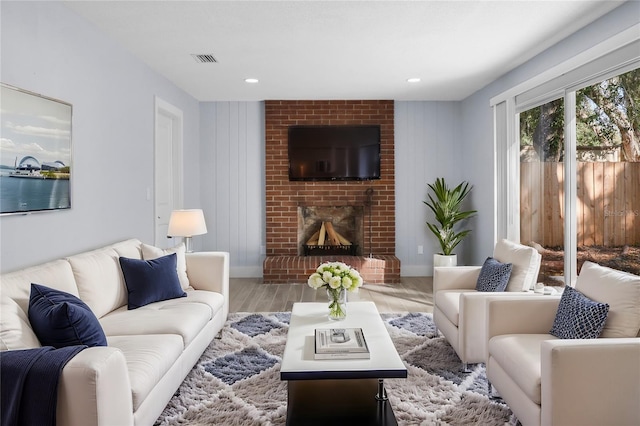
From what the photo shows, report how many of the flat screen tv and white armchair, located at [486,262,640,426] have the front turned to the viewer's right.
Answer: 0

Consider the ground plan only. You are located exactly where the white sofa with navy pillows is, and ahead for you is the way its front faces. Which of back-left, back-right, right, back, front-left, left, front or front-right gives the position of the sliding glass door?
front-left

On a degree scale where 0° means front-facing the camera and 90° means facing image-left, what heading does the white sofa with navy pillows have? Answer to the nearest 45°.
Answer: approximately 315°

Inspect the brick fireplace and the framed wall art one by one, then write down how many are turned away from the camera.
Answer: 0

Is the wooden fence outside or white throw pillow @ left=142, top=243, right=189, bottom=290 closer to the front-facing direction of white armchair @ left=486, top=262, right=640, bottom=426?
the white throw pillow

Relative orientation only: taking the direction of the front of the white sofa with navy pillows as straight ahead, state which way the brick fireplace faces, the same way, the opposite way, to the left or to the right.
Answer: to the right

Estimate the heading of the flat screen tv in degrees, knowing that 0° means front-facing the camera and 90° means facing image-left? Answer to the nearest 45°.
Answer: approximately 0°

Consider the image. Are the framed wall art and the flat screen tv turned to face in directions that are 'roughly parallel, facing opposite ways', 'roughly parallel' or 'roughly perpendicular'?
roughly perpendicular

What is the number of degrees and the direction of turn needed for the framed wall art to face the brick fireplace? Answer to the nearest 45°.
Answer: approximately 90° to its left

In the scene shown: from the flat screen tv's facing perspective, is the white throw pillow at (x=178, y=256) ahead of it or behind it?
ahead

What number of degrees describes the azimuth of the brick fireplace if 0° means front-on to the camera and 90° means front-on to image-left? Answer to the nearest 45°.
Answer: approximately 0°

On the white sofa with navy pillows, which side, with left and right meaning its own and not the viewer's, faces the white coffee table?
front

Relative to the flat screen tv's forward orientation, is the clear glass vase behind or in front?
in front

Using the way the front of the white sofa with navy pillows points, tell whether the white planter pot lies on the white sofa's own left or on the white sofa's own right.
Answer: on the white sofa's own left

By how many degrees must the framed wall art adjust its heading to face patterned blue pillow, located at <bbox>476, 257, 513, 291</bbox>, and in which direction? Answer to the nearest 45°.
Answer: approximately 45° to its left
